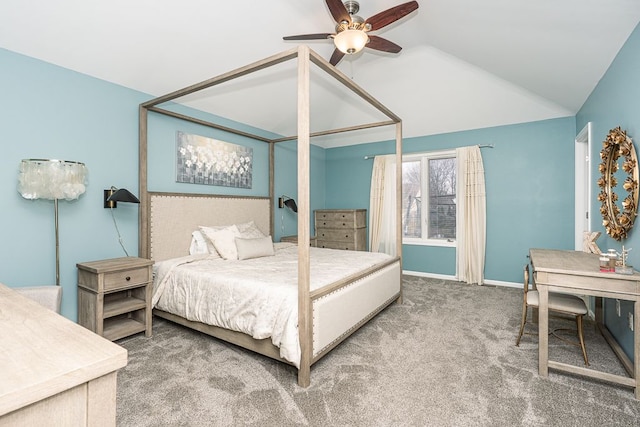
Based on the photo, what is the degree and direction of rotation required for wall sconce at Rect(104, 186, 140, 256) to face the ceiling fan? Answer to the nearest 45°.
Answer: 0° — it already faces it

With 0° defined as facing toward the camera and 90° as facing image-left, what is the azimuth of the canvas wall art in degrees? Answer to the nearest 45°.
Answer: approximately 315°

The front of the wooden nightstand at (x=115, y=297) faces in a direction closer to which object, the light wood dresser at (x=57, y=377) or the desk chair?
the desk chair

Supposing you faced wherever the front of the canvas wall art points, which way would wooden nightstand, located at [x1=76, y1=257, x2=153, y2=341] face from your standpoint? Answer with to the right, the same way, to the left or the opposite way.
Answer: the same way

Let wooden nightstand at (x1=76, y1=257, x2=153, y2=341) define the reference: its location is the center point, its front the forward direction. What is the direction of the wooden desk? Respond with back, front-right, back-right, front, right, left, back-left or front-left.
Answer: front

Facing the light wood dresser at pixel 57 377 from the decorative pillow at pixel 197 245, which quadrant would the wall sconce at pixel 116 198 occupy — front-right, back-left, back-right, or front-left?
front-right

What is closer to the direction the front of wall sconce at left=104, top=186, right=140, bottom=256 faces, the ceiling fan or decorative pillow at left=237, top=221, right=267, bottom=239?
the ceiling fan

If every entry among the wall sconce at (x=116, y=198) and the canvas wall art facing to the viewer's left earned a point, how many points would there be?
0

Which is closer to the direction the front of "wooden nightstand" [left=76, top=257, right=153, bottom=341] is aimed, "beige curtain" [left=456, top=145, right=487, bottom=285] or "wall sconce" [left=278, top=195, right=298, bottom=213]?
the beige curtain

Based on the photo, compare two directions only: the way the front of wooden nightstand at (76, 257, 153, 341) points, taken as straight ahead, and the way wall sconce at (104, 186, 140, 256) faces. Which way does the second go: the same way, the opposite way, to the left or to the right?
the same way

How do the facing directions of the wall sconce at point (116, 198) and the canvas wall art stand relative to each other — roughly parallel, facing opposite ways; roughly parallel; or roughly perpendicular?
roughly parallel

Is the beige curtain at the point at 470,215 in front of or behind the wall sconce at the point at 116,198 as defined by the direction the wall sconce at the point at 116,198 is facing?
in front

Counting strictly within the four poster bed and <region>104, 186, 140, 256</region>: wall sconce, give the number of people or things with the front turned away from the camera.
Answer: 0

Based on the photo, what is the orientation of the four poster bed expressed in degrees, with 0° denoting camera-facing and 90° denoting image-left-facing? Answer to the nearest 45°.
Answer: approximately 315°

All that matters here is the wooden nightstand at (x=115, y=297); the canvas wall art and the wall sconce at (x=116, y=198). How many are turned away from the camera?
0
